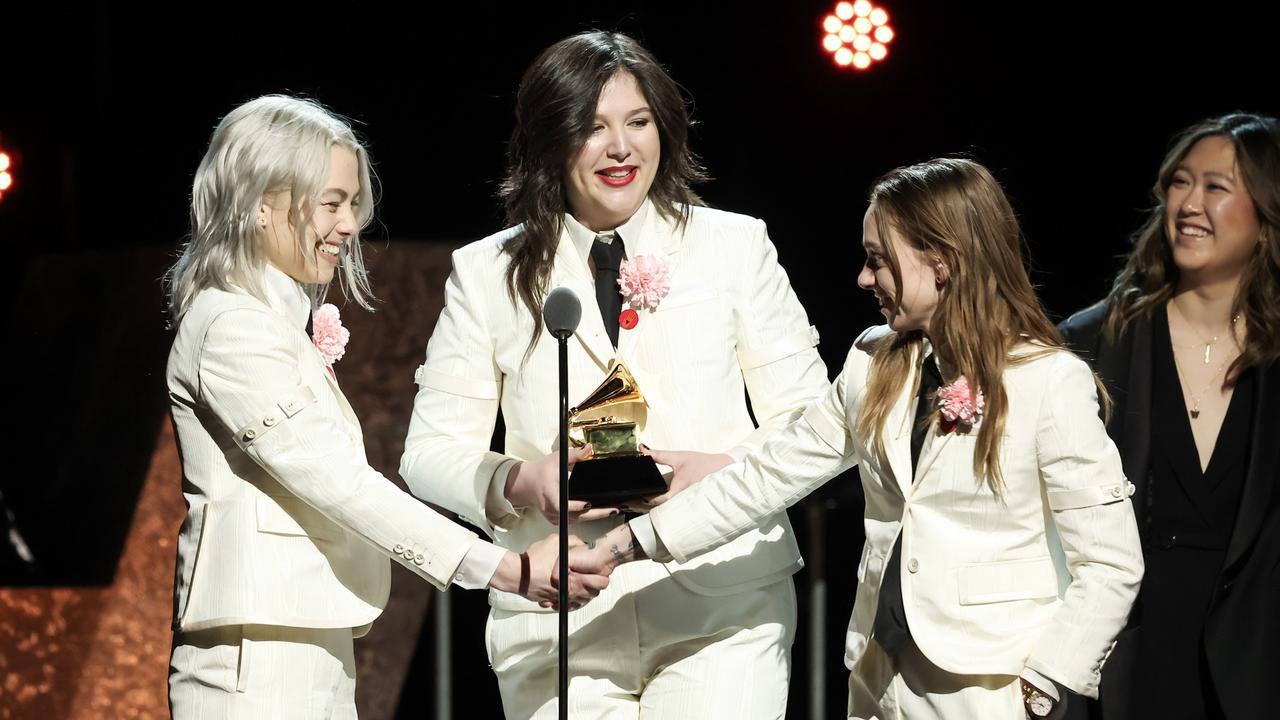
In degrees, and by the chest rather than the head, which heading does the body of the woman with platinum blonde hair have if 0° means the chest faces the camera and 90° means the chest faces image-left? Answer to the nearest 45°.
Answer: approximately 270°

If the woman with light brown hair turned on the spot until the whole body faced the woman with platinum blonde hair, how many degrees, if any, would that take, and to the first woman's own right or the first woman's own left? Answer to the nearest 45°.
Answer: approximately 45° to the first woman's own right

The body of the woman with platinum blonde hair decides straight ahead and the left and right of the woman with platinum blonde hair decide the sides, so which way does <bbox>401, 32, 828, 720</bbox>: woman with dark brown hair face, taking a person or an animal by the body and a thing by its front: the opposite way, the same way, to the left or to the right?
to the right

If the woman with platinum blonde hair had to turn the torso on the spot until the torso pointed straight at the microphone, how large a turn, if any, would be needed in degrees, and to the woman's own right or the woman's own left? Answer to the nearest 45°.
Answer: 0° — they already face it

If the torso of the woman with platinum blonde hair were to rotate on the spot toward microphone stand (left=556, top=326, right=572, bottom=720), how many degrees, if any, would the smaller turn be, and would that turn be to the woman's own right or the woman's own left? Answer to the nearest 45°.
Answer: approximately 45° to the woman's own right

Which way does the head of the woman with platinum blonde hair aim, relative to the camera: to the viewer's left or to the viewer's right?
to the viewer's right

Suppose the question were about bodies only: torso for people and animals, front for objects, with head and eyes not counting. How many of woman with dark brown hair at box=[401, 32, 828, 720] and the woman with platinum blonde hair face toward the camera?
1

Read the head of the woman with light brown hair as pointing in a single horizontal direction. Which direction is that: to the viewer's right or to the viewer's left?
to the viewer's left

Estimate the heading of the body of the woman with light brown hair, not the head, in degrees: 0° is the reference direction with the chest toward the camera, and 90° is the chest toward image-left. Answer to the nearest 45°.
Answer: approximately 45°

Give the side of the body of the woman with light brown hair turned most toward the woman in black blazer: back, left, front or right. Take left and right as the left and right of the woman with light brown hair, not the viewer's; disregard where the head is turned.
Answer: back

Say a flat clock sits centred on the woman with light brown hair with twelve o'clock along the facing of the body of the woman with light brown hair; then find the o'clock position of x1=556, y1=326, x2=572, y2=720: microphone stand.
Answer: The microphone stand is roughly at 1 o'clock from the woman with light brown hair.

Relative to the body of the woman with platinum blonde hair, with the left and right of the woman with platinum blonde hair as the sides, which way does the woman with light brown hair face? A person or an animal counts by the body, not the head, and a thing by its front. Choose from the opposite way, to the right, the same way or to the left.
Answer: the opposite way
